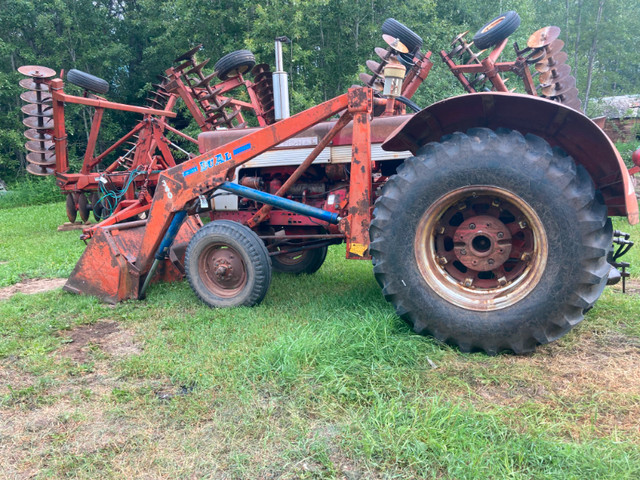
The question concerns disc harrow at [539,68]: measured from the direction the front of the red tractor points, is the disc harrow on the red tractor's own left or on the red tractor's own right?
on the red tractor's own right

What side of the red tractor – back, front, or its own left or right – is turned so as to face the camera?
left
